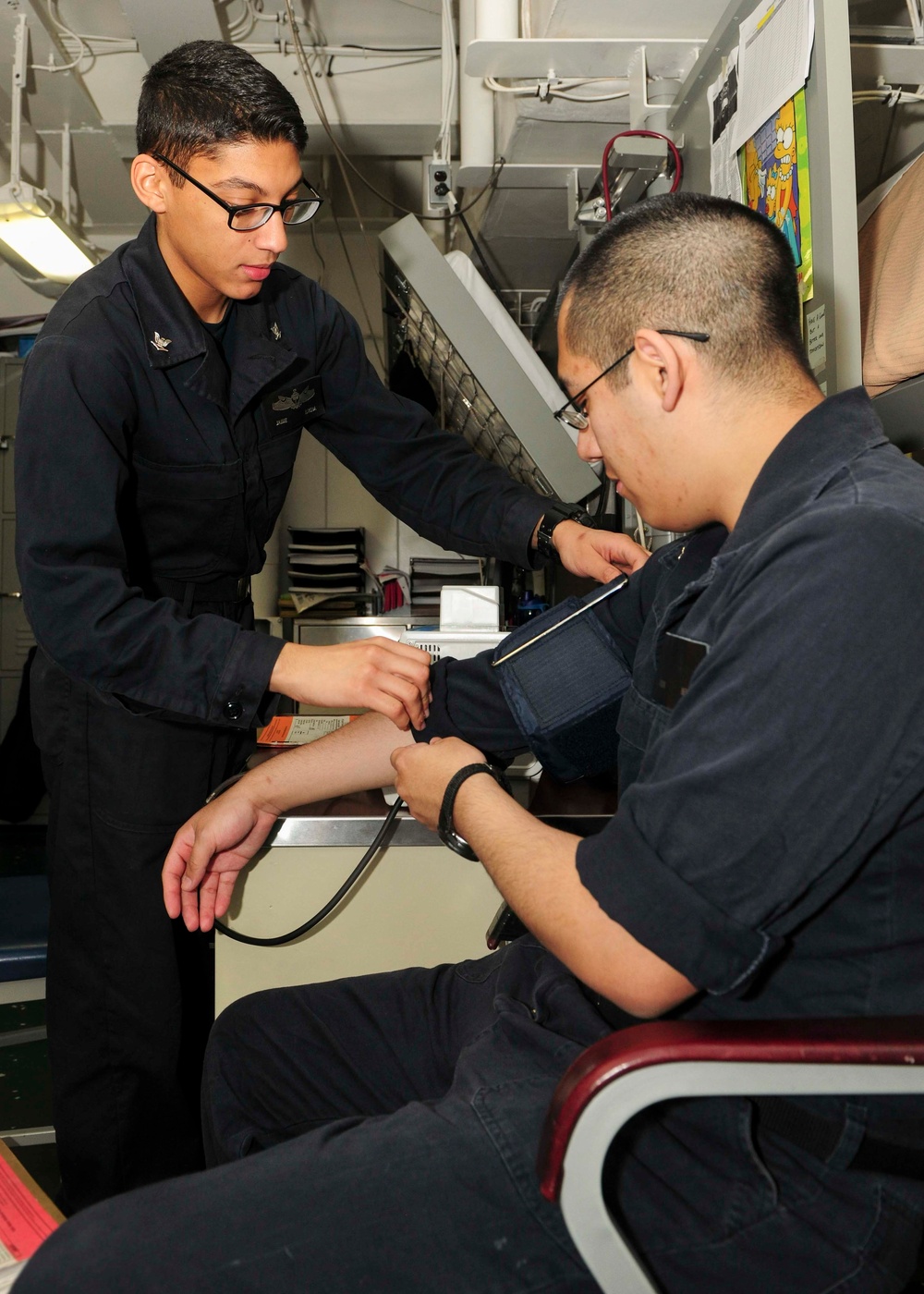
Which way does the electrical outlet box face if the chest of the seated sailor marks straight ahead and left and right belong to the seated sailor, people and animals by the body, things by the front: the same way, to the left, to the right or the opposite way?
to the left

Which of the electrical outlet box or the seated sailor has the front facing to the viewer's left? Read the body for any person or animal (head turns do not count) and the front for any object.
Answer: the seated sailor

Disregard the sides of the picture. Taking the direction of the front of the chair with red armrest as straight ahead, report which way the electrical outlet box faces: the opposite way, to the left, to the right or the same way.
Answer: to the left

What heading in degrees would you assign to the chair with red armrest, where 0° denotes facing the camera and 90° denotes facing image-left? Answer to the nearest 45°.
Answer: approximately 90°

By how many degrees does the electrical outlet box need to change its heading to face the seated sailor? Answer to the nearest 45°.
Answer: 0° — it already faces them

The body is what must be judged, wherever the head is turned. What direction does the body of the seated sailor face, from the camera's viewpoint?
to the viewer's left

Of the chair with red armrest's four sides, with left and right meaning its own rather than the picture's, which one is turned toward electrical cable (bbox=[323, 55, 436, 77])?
right

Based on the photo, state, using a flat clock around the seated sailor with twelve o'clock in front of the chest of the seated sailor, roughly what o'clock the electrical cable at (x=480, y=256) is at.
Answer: The electrical cable is roughly at 3 o'clock from the seated sailor.
